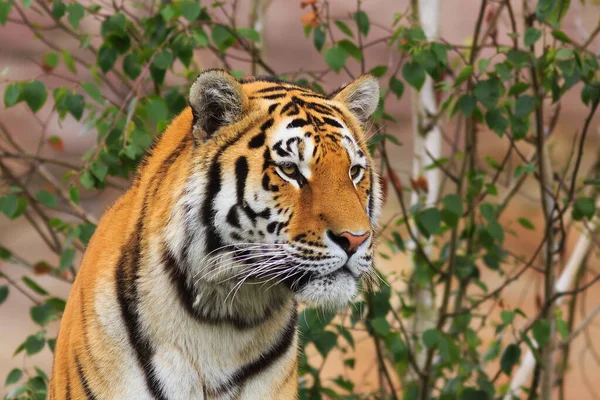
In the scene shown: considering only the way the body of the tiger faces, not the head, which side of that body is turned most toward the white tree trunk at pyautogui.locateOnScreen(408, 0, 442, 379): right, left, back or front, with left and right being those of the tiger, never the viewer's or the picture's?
left

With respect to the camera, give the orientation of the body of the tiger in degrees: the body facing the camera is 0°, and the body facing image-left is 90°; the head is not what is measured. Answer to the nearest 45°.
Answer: approximately 315°

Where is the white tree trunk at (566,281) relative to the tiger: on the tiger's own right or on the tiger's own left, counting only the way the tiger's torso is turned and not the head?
on the tiger's own left
